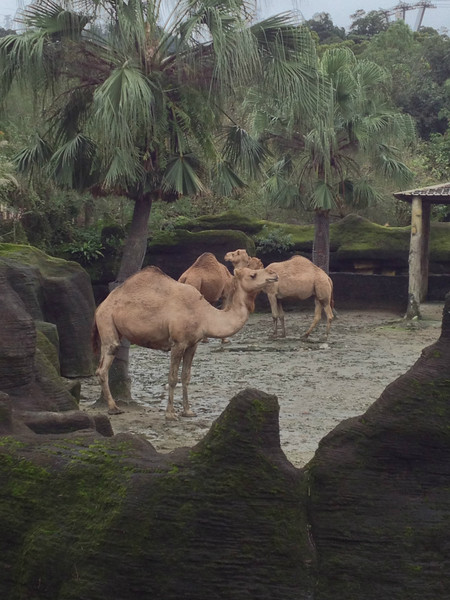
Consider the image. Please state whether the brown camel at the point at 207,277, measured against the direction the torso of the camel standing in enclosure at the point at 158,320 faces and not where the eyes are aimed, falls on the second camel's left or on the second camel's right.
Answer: on the second camel's left

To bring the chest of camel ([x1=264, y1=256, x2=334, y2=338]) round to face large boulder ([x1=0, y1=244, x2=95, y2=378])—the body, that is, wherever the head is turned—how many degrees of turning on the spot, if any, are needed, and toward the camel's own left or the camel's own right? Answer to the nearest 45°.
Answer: approximately 45° to the camel's own left

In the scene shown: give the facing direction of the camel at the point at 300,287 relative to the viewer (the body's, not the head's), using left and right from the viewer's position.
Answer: facing to the left of the viewer

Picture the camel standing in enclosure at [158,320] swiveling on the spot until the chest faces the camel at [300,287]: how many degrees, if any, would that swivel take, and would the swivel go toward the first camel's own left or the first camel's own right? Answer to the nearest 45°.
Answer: approximately 90° to the first camel's own left

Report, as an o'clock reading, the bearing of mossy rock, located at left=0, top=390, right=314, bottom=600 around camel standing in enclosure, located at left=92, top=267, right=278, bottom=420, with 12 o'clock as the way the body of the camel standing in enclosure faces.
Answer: The mossy rock is roughly at 3 o'clock from the camel standing in enclosure.

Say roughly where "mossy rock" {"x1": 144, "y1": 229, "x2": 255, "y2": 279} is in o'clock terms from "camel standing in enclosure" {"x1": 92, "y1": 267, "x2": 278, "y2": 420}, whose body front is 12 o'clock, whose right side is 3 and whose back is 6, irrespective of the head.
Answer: The mossy rock is roughly at 9 o'clock from the camel standing in enclosure.

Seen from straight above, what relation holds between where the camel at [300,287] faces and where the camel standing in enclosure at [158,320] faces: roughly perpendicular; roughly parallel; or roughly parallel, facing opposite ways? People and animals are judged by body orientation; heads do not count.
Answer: roughly parallel, facing opposite ways

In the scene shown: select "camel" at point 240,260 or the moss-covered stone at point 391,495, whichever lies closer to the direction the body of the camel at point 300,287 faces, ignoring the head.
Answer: the camel

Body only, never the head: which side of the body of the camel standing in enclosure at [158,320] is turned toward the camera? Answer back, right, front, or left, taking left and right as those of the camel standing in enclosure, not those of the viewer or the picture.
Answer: right

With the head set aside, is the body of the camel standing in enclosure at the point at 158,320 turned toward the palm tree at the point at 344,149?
no

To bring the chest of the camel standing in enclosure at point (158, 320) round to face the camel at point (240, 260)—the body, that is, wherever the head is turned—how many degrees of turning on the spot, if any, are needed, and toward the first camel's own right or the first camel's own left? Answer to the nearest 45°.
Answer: approximately 90° to the first camel's own left

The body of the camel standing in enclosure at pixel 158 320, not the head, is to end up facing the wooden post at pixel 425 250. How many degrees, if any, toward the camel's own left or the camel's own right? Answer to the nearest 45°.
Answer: approximately 45° to the camel's own left

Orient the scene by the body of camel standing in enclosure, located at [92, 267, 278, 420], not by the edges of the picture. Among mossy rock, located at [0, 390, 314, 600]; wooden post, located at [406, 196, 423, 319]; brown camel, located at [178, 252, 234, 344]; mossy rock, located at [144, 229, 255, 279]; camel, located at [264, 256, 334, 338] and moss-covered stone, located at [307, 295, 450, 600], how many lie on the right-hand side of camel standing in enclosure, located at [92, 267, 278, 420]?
2

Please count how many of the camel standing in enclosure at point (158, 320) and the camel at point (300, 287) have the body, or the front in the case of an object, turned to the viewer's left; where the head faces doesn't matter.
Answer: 1

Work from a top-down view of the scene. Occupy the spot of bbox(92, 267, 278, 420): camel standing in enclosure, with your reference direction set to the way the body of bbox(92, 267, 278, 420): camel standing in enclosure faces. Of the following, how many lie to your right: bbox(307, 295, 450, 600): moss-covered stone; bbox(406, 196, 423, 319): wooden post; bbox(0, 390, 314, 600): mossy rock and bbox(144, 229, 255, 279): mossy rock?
2

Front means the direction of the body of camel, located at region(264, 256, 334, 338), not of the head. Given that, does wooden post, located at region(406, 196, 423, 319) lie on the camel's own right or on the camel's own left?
on the camel's own right

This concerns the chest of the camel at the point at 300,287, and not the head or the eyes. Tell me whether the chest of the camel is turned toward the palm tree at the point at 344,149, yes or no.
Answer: no
